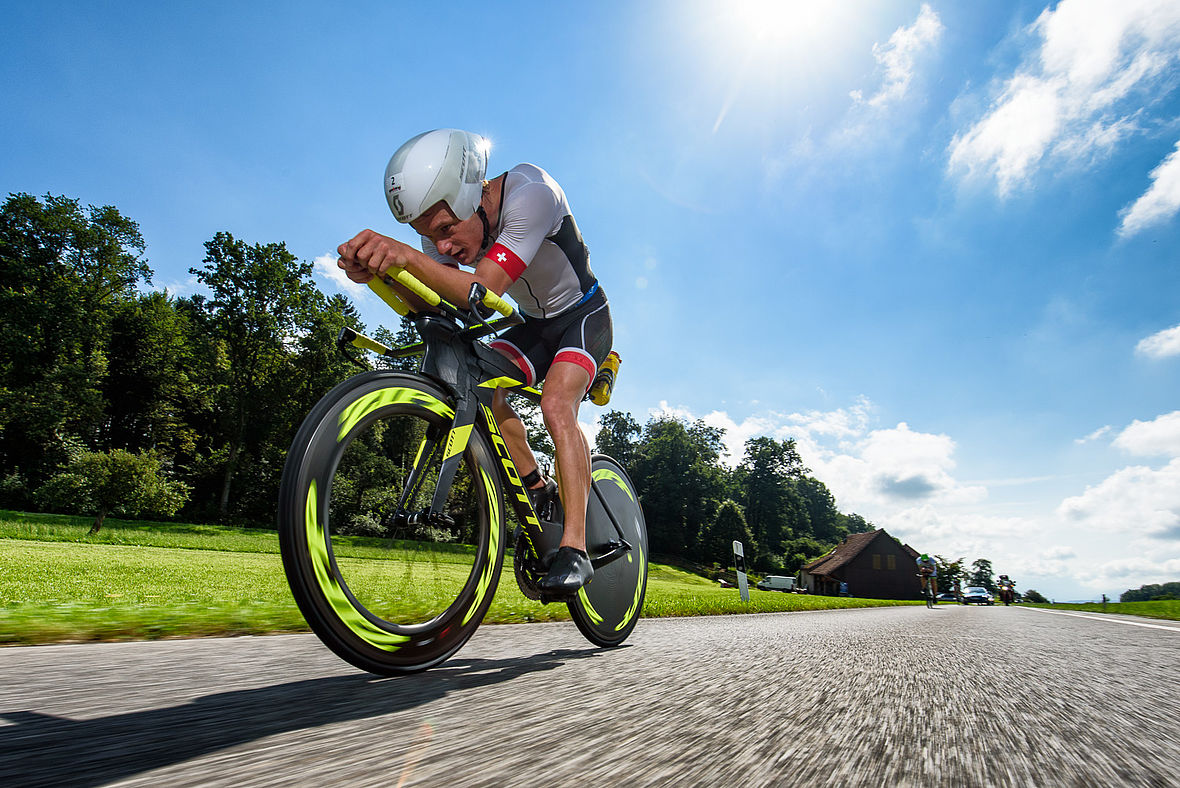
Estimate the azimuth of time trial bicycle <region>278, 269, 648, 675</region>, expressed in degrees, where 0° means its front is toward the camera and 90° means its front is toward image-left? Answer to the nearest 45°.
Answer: approximately 45°

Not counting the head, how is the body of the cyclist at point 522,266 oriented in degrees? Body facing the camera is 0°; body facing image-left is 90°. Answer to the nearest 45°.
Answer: approximately 45°

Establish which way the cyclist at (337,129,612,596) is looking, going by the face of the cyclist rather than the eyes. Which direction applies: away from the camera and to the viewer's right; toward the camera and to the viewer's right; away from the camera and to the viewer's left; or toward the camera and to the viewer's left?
toward the camera and to the viewer's left

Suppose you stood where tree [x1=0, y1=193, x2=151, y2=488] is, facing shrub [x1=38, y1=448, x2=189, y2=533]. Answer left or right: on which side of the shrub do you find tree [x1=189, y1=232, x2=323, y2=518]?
left

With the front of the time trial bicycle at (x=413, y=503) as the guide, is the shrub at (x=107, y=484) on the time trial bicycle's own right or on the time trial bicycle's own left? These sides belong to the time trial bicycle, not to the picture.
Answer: on the time trial bicycle's own right

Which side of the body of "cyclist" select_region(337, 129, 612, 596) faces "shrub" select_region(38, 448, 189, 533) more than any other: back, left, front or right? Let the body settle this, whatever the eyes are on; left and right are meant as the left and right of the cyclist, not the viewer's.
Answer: right

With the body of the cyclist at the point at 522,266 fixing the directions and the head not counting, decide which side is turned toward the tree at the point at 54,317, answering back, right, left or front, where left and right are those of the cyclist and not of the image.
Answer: right
